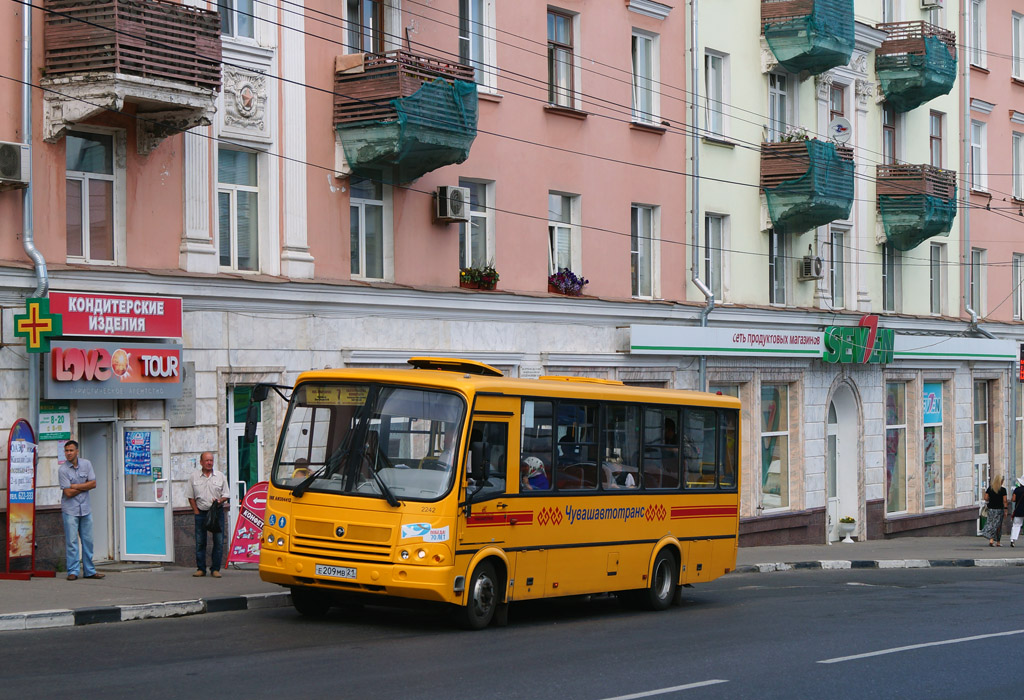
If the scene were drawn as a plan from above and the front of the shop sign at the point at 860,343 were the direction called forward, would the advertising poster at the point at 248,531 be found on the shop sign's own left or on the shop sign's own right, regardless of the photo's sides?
on the shop sign's own right

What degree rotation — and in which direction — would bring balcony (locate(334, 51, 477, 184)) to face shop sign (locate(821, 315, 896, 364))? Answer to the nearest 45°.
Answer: approximately 90° to its left

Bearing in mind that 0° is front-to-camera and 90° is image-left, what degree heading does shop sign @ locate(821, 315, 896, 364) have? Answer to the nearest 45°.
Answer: approximately 315°

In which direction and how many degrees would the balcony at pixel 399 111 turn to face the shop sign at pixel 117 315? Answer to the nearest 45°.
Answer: approximately 90° to its right

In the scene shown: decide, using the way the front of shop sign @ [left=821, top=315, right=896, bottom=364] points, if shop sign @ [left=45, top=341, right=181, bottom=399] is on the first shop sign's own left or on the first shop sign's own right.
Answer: on the first shop sign's own right

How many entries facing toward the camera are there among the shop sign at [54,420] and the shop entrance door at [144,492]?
2
